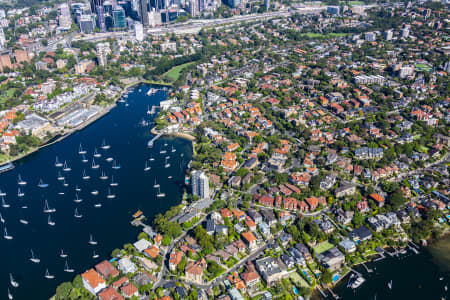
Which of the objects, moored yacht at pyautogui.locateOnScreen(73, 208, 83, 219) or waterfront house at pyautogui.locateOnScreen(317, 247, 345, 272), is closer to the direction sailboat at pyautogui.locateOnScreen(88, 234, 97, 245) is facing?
the moored yacht

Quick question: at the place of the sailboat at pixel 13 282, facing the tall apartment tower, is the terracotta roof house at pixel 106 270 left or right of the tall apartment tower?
right

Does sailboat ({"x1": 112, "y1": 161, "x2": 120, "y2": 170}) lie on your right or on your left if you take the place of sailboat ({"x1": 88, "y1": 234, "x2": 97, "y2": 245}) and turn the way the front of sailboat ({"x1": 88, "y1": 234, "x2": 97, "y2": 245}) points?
on your right

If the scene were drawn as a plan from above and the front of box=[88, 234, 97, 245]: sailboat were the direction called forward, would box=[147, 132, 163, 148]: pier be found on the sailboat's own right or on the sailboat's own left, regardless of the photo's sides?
on the sailboat's own right

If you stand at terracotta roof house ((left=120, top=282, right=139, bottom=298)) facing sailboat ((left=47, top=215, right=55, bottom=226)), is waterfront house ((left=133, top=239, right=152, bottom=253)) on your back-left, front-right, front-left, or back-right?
front-right

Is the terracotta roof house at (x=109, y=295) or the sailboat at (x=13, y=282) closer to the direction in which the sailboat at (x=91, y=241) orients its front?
the sailboat
